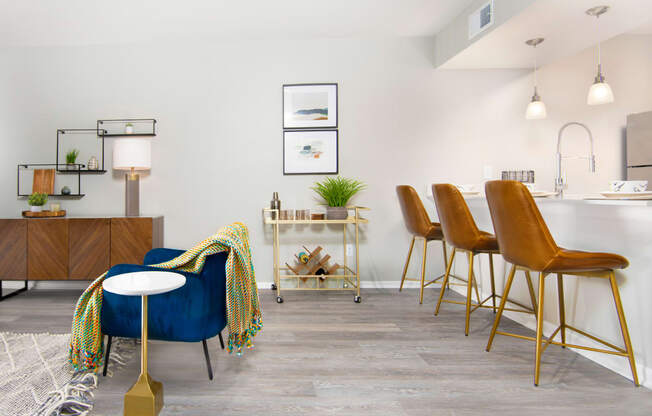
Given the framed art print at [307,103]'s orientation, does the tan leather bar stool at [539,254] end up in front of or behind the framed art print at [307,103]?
in front

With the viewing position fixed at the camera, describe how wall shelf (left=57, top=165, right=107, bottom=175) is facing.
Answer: facing the viewer

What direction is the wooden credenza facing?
toward the camera

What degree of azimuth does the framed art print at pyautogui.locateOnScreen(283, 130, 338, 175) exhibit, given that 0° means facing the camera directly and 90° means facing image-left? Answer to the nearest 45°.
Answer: approximately 0°

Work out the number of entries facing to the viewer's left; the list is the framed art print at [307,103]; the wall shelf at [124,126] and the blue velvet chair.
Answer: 1

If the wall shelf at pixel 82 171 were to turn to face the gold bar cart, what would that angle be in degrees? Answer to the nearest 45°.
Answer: approximately 45° to its left

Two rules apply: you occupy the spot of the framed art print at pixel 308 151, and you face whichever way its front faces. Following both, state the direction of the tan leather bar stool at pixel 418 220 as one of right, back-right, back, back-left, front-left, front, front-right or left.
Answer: front-left

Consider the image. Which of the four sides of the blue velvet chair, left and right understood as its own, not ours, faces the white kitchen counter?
back

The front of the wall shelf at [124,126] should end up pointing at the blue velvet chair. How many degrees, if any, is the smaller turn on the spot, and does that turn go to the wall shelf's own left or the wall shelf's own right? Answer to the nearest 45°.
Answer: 0° — it already faces it

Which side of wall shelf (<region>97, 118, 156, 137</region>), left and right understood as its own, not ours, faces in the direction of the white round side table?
front

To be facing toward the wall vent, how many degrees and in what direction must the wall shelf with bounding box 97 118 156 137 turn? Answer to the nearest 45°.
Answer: approximately 45° to its left
